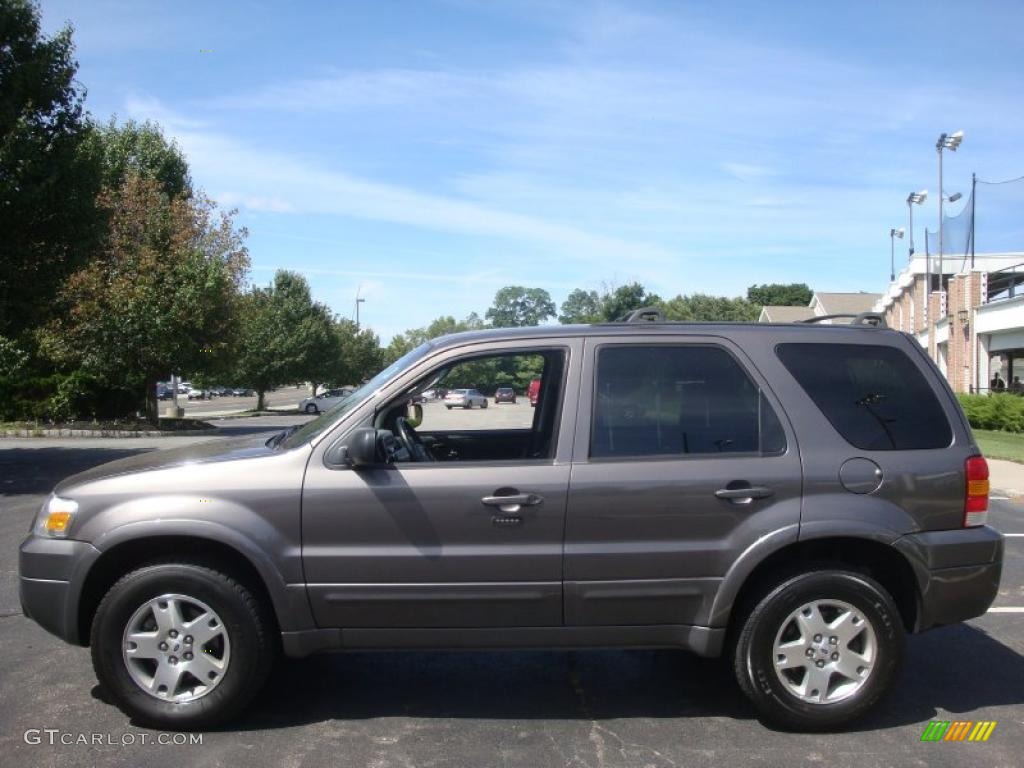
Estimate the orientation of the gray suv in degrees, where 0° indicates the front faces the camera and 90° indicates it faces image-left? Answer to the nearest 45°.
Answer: approximately 90°

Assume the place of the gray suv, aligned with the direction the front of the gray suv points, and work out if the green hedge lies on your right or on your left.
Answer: on your right

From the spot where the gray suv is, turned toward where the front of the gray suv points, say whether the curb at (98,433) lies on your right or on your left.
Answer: on your right

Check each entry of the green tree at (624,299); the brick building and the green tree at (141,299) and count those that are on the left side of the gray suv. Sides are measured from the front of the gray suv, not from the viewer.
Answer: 0

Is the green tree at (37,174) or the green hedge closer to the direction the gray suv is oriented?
the green tree

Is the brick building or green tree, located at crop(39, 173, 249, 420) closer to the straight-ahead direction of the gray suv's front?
the green tree

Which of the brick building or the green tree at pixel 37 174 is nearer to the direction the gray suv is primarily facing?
the green tree

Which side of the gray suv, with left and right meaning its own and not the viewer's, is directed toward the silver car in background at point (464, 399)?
right

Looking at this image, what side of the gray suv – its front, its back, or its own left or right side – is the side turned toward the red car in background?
right

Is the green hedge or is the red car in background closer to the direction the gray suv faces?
the red car in background

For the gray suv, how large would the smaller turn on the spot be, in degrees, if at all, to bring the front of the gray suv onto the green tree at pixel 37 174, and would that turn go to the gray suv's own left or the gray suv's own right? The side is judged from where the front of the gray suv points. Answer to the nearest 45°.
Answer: approximately 45° to the gray suv's own right

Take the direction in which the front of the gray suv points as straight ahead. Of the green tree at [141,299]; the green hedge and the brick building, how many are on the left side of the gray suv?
0
